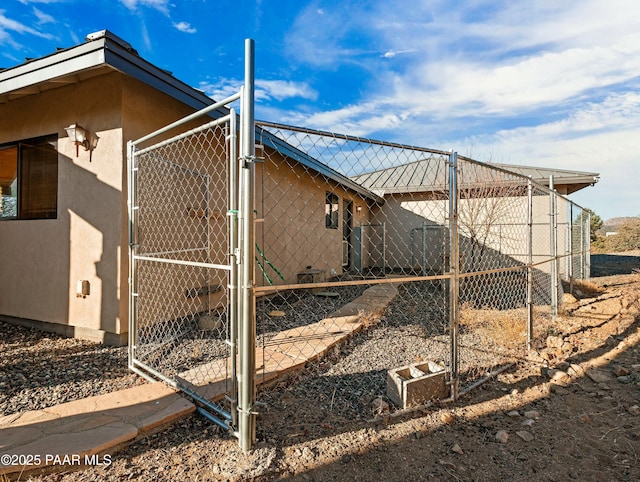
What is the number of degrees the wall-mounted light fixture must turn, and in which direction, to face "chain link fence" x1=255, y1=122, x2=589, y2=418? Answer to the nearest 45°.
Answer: approximately 135° to its left

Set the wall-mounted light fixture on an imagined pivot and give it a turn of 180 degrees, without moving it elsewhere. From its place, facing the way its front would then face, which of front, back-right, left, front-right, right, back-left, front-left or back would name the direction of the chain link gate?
right

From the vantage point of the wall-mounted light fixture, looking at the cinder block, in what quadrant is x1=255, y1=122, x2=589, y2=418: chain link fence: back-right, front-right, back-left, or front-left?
front-left

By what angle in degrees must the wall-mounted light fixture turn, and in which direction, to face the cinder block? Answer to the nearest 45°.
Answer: approximately 90° to its left

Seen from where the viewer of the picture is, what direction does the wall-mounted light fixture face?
facing the viewer and to the left of the viewer

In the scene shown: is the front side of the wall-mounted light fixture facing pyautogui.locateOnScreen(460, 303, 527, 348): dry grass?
no

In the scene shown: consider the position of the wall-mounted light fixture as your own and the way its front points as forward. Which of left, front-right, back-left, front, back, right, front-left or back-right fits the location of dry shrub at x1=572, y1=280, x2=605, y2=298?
back-left
